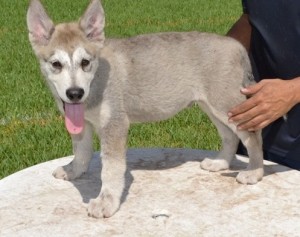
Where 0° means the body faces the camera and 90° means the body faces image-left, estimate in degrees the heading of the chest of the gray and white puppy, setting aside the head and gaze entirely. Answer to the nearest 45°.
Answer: approximately 45°
